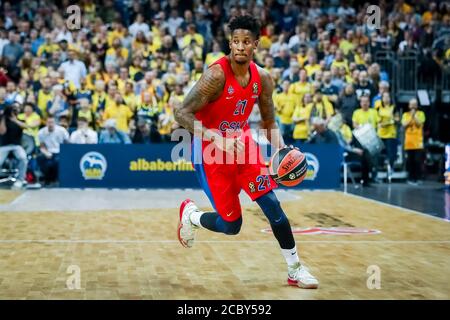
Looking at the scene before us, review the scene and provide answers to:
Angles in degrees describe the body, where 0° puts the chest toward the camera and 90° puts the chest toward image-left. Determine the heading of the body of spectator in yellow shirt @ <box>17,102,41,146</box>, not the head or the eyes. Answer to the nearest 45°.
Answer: approximately 0°

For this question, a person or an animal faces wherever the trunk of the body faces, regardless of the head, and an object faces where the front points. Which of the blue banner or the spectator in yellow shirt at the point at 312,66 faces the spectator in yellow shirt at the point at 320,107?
the spectator in yellow shirt at the point at 312,66

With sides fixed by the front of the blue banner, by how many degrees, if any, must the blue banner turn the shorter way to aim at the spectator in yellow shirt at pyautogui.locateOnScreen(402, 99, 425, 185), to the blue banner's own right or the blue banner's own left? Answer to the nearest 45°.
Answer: approximately 90° to the blue banner's own left

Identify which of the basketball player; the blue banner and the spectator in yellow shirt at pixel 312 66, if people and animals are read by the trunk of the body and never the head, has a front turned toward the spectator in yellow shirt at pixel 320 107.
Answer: the spectator in yellow shirt at pixel 312 66

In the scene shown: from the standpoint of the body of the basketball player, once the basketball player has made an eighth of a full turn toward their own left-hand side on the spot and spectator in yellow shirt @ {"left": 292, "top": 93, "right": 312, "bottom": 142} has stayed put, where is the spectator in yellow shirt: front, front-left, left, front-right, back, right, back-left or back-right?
left

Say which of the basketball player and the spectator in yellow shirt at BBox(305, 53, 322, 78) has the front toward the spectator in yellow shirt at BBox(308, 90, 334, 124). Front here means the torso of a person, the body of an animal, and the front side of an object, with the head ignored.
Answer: the spectator in yellow shirt at BBox(305, 53, 322, 78)

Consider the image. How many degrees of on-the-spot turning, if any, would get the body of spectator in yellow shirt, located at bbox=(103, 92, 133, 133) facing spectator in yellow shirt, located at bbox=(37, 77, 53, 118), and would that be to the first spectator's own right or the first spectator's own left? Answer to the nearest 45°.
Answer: approximately 90° to the first spectator's own right

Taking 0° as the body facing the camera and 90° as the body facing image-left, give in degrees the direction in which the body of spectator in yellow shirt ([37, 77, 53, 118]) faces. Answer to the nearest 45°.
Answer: approximately 0°

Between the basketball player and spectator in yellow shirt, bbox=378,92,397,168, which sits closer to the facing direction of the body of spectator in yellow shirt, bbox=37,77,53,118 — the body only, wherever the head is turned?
the basketball player
